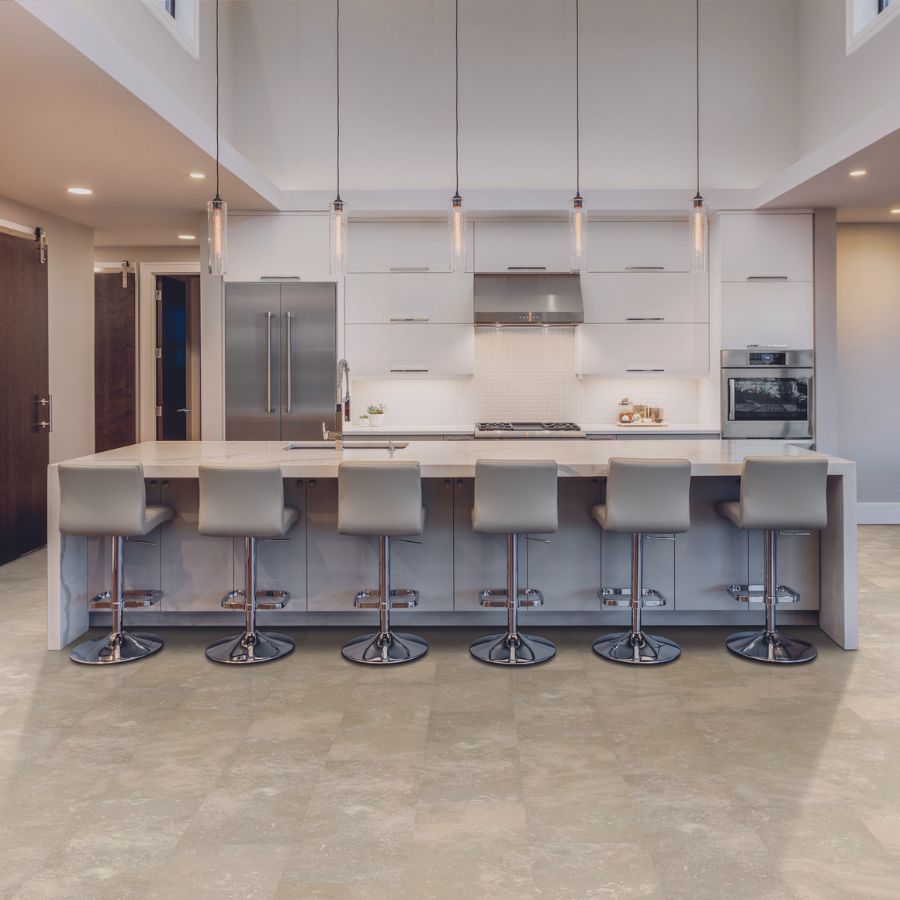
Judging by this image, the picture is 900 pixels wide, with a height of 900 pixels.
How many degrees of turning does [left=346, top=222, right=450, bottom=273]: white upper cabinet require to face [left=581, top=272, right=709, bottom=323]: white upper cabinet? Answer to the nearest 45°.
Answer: approximately 90° to its left

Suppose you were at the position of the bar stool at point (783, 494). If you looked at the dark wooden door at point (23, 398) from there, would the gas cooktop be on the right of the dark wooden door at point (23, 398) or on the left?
right

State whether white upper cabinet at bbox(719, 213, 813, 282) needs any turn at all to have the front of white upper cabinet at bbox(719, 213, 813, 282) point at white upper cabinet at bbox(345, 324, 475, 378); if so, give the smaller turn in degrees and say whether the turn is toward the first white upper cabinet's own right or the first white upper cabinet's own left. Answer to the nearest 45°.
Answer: approximately 90° to the first white upper cabinet's own right

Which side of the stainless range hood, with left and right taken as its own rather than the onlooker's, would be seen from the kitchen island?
front
